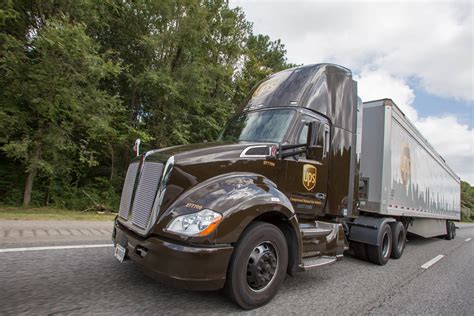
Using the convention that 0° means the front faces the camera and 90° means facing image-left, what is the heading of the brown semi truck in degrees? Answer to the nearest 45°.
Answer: approximately 45°

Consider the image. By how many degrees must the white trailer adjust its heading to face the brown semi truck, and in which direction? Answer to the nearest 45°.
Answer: approximately 45° to its left

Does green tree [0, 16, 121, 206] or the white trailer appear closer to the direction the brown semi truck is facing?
the green tree

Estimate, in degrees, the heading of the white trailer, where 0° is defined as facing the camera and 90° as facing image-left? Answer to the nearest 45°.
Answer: approximately 45°

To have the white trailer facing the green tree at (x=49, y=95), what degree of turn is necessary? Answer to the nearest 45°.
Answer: approximately 45° to its right

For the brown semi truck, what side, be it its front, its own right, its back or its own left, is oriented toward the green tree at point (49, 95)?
right

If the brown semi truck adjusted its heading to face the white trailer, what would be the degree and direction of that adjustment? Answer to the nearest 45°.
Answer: approximately 180°
